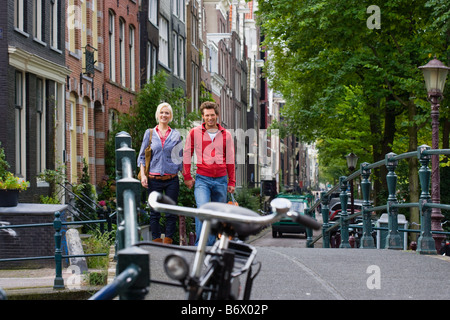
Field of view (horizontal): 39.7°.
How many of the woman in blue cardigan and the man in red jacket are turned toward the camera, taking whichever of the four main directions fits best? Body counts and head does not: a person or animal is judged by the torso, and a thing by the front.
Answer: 2

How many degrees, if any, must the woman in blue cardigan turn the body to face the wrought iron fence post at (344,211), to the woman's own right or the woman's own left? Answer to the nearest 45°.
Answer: approximately 135° to the woman's own left

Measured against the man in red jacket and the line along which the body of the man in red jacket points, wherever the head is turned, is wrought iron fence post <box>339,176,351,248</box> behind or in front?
behind
